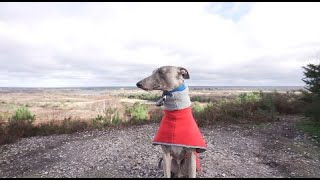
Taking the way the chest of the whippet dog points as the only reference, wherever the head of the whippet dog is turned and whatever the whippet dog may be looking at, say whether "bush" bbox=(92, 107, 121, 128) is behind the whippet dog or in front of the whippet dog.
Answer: behind

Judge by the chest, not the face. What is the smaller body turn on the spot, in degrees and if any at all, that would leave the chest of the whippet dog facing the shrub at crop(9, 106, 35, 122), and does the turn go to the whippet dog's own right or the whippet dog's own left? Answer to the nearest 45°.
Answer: approximately 135° to the whippet dog's own right

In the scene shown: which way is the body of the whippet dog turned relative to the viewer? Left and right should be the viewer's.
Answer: facing the viewer

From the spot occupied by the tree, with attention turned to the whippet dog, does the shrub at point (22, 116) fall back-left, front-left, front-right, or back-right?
front-right

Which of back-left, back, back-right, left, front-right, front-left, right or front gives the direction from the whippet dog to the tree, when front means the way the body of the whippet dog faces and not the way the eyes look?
back-left
